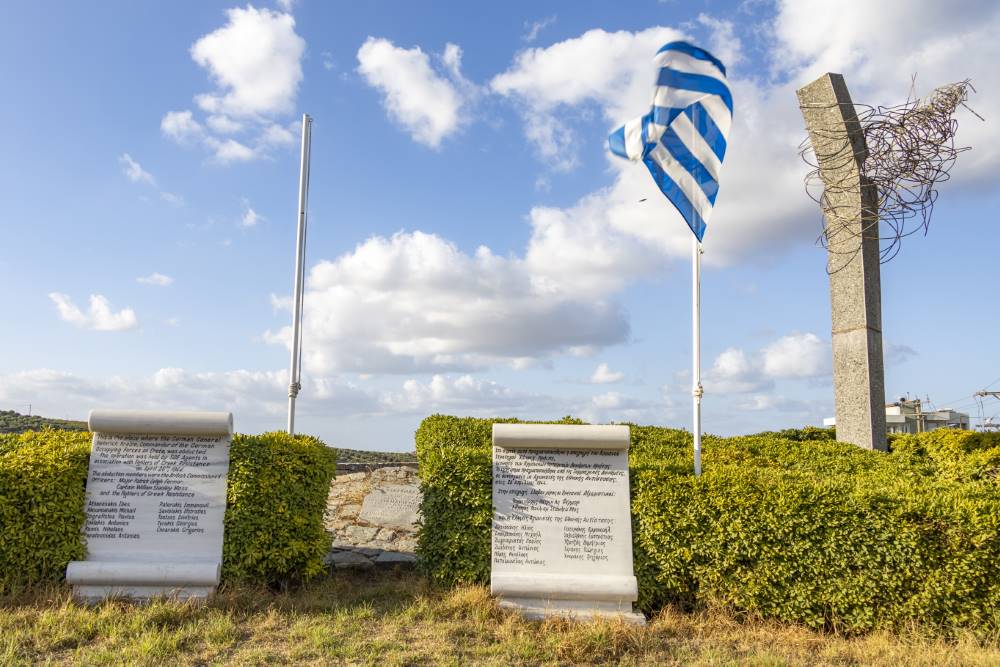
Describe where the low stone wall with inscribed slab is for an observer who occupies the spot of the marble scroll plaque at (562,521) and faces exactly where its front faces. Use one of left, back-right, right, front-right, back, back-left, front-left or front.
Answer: back-right

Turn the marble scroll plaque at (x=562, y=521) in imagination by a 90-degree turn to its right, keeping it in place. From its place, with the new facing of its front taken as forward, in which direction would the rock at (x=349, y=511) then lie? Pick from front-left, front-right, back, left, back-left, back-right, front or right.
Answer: front-right

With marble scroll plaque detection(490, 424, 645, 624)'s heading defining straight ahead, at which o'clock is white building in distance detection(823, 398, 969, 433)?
The white building in distance is roughly at 7 o'clock from the marble scroll plaque.

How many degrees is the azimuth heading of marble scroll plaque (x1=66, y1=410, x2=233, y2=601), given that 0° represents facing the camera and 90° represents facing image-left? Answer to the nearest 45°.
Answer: approximately 0°

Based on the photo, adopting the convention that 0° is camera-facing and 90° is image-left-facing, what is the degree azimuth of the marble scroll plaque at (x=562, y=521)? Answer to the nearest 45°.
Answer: approximately 0°

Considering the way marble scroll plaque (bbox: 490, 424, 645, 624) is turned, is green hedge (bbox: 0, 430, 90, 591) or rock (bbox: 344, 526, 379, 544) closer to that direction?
the green hedge

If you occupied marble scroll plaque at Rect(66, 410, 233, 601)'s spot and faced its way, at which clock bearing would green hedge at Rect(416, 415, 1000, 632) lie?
The green hedge is roughly at 10 o'clock from the marble scroll plaque.

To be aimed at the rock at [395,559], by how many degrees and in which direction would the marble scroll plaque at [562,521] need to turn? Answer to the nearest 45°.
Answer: approximately 135° to its right

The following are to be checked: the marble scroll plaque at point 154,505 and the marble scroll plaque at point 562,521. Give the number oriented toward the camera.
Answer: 2

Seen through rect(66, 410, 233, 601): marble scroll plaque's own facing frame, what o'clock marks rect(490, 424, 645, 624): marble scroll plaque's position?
rect(490, 424, 645, 624): marble scroll plaque is roughly at 10 o'clock from rect(66, 410, 233, 601): marble scroll plaque.

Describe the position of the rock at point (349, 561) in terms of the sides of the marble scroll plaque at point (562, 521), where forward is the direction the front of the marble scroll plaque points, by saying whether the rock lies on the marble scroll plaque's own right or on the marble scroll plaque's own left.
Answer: on the marble scroll plaque's own right
